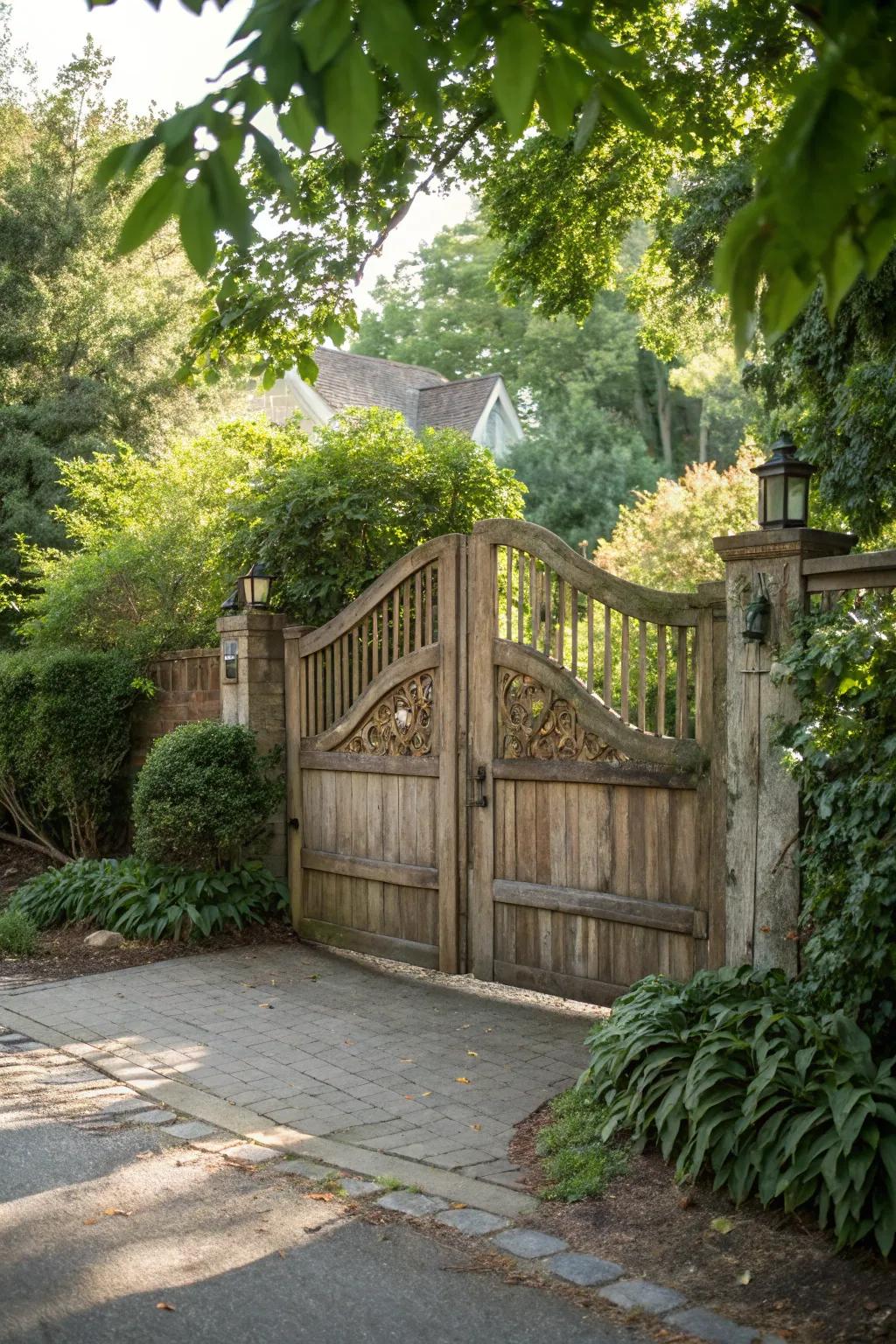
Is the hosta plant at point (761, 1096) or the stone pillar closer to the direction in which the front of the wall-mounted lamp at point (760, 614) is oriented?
the hosta plant

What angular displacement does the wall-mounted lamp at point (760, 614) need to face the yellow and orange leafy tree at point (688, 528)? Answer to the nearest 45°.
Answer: approximately 135° to its right

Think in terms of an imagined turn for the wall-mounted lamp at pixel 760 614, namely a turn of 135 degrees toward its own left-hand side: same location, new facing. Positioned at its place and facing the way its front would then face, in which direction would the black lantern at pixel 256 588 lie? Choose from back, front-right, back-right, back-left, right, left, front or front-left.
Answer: back-left

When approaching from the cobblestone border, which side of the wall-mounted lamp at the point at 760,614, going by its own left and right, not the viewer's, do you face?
front

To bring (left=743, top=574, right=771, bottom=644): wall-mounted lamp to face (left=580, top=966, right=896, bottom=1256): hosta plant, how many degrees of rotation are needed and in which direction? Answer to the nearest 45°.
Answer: approximately 45° to its left

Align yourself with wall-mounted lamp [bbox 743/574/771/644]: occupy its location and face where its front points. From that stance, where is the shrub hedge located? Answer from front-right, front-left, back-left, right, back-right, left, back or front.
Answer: right

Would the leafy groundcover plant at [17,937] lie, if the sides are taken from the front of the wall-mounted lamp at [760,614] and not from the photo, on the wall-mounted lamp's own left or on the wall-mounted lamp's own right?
on the wall-mounted lamp's own right

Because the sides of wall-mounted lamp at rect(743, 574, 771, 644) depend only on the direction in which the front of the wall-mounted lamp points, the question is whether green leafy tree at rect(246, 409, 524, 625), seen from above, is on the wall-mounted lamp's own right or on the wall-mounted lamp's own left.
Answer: on the wall-mounted lamp's own right

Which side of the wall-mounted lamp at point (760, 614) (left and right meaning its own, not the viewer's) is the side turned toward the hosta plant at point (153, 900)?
right

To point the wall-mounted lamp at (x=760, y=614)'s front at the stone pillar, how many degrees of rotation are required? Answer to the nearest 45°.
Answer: approximately 90° to its right

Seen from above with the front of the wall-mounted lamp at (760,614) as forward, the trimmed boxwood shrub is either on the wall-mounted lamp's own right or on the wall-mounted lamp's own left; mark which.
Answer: on the wall-mounted lamp's own right

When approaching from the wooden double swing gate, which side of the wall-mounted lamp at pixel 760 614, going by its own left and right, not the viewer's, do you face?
right

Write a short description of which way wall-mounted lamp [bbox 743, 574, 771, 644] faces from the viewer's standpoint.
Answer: facing the viewer and to the left of the viewer
